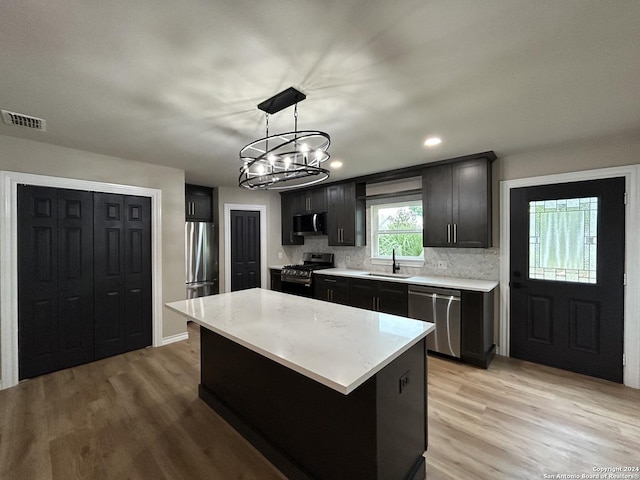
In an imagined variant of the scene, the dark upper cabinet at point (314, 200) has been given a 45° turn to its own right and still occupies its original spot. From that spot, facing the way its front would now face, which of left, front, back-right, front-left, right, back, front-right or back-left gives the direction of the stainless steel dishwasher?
back-left

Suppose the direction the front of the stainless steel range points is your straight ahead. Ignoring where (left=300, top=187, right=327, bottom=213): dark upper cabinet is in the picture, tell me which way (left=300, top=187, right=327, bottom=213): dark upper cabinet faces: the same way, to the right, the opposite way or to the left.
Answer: the same way

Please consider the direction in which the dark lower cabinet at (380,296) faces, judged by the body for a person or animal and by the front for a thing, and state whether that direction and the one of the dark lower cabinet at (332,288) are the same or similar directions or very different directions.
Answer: same or similar directions

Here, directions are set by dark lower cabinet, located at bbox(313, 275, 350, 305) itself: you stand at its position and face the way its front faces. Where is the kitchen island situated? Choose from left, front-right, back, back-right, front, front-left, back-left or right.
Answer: front-left

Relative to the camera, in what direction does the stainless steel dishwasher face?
facing the viewer and to the left of the viewer

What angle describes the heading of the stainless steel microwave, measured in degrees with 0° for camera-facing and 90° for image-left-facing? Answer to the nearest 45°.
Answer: approximately 45°

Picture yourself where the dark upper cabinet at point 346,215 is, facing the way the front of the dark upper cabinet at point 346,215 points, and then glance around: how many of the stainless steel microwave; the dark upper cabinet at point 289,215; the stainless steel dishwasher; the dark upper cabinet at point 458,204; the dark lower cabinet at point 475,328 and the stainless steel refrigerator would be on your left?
3

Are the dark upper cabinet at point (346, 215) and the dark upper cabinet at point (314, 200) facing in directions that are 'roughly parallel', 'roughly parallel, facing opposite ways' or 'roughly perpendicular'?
roughly parallel

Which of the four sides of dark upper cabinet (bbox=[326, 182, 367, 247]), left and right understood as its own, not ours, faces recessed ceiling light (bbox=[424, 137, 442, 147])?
left

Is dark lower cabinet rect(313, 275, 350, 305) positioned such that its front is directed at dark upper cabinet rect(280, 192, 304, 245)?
no

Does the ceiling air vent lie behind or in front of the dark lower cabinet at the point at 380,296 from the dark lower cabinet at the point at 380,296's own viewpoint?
in front

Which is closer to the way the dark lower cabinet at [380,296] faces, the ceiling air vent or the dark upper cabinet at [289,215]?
the ceiling air vent

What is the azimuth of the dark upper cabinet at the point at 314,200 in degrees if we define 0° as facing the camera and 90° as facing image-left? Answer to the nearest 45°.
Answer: approximately 45°

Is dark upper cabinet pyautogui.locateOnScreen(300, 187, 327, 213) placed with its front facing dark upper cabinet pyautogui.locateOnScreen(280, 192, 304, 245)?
no

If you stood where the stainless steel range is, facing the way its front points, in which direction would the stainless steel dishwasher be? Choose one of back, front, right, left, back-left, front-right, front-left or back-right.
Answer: left

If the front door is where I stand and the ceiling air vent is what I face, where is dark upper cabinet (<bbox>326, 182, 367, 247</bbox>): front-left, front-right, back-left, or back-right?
front-right

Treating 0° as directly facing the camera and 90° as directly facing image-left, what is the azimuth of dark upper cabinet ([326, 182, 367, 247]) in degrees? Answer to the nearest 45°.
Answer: approximately 45°
